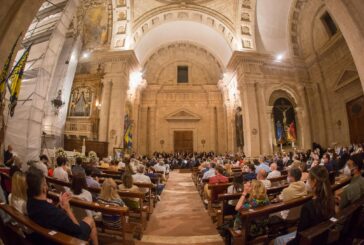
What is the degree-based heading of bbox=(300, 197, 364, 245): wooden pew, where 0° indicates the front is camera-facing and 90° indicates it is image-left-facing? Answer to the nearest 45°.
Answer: approximately 135°

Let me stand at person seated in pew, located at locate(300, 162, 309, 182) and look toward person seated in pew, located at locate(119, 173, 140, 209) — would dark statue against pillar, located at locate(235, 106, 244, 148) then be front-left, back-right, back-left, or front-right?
back-right

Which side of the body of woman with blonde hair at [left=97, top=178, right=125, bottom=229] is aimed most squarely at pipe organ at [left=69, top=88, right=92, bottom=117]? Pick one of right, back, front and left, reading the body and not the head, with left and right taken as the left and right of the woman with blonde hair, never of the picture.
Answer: front

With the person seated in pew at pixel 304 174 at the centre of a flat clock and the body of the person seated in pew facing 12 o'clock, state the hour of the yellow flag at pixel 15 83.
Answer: The yellow flag is roughly at 10 o'clock from the person seated in pew.

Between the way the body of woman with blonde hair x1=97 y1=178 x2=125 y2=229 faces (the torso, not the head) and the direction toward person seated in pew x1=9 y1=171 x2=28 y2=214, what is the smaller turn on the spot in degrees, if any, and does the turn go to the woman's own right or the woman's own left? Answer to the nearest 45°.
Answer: approximately 90° to the woman's own left

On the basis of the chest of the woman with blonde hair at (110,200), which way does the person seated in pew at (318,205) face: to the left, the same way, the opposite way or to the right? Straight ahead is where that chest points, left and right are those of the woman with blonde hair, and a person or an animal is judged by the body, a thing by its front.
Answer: the same way

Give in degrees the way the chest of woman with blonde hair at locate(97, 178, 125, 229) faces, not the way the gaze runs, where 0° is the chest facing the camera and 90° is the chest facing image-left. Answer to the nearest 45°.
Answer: approximately 180°

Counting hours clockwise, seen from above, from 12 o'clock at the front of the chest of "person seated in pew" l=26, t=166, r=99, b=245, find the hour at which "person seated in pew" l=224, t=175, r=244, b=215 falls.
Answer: "person seated in pew" l=224, t=175, r=244, b=215 is roughly at 1 o'clock from "person seated in pew" l=26, t=166, r=99, b=245.

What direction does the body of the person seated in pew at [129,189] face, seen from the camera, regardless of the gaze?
away from the camera

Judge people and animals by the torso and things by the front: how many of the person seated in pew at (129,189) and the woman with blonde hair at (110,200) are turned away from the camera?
2

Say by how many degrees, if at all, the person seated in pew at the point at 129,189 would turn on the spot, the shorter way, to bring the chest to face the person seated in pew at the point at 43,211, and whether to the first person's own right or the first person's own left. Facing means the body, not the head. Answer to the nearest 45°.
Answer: approximately 180°

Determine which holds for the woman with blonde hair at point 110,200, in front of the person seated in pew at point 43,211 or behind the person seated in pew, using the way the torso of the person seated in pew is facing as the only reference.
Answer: in front

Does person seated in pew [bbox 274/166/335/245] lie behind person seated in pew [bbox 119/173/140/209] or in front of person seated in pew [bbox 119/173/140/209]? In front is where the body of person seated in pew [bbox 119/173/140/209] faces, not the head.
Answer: behind

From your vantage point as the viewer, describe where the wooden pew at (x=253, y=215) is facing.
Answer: facing away from the viewer and to the left of the viewer

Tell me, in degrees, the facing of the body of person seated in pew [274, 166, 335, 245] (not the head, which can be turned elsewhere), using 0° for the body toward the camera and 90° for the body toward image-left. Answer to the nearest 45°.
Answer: approximately 135°

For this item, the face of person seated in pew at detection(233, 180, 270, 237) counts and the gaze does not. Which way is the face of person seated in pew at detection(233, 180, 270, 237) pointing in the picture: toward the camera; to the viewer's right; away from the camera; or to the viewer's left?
away from the camera

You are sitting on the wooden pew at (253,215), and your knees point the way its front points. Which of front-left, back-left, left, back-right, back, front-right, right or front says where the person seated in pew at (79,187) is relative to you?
front-left

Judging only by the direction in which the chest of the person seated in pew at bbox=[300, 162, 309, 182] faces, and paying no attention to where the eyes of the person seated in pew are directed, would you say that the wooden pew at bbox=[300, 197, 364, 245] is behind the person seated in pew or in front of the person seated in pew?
behind
